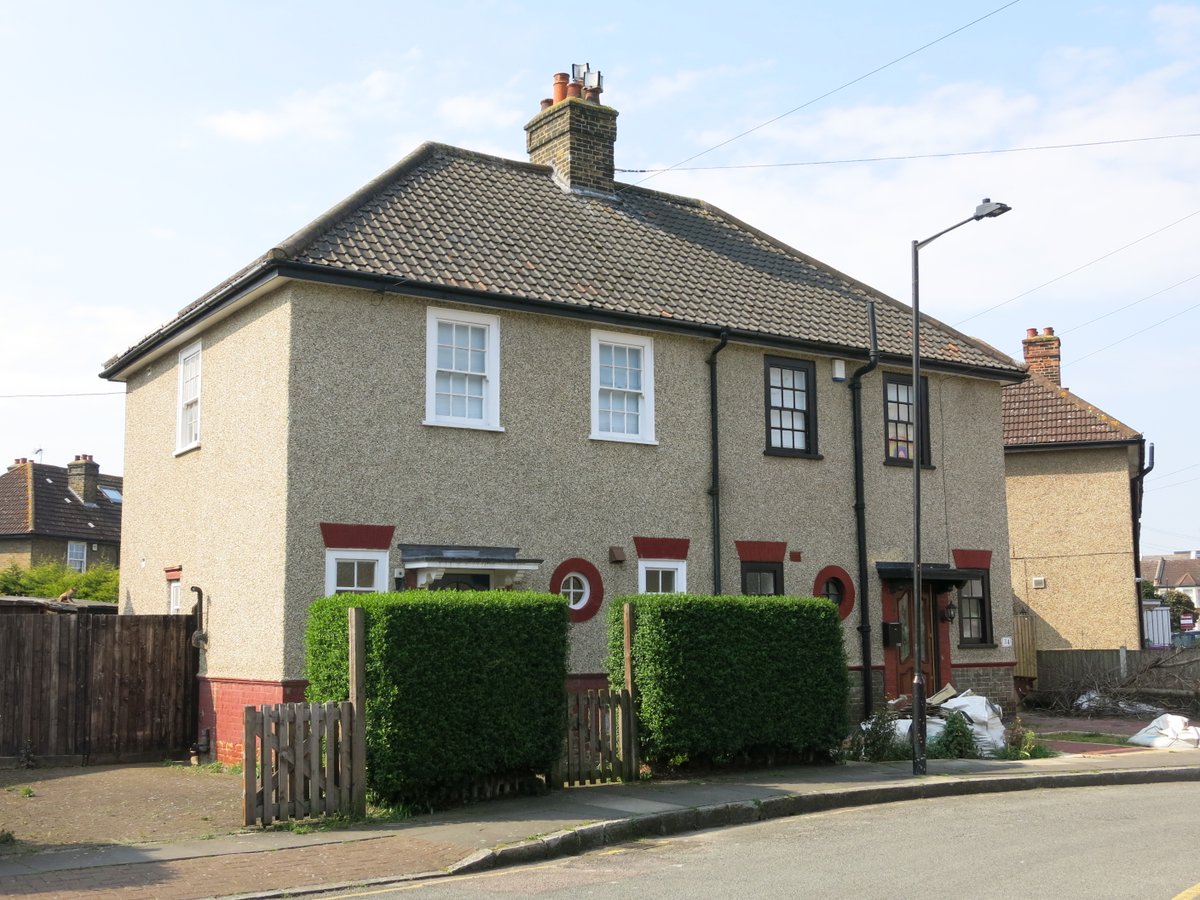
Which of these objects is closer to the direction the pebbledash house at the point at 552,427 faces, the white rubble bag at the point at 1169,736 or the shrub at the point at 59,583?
the white rubble bag

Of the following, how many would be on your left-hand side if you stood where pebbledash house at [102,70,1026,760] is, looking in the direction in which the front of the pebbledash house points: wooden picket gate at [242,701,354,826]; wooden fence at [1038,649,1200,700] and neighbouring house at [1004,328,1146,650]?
2

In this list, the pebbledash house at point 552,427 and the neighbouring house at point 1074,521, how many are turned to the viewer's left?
0

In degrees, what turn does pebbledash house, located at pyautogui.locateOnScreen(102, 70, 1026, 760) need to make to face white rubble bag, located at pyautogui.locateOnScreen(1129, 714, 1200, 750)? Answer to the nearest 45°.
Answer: approximately 45° to its left

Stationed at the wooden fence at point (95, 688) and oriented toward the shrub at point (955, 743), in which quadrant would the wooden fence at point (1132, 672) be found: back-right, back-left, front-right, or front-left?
front-left

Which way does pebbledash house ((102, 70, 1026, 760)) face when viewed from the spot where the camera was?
facing the viewer and to the right of the viewer

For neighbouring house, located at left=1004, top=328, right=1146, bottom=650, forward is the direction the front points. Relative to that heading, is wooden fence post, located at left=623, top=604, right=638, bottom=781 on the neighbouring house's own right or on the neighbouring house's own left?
on the neighbouring house's own right

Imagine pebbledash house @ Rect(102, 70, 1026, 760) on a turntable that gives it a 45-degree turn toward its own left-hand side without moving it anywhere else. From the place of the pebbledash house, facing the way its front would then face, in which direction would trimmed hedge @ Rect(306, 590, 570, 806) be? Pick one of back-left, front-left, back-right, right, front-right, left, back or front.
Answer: right

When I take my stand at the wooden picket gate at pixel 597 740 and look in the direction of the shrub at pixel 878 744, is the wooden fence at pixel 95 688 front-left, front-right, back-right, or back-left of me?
back-left
